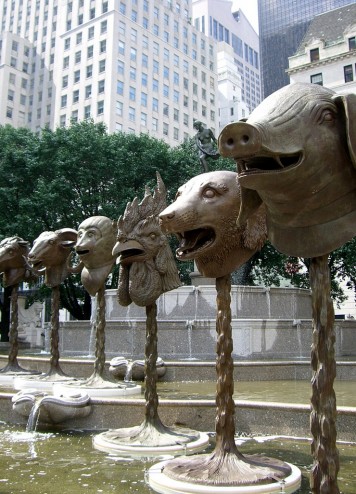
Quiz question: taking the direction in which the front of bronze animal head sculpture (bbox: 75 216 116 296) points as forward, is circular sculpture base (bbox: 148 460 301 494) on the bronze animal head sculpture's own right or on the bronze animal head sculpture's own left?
on the bronze animal head sculpture's own left

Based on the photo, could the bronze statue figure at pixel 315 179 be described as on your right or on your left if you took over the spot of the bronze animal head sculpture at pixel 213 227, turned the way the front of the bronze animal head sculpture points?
on your left

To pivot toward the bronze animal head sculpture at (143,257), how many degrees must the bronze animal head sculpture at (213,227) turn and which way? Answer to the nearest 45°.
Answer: approximately 90° to its right

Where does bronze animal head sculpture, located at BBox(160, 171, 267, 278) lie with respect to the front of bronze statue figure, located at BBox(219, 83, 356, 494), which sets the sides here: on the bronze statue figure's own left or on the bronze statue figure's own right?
on the bronze statue figure's own right

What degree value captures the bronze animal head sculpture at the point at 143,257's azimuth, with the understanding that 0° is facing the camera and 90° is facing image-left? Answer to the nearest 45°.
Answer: approximately 45°

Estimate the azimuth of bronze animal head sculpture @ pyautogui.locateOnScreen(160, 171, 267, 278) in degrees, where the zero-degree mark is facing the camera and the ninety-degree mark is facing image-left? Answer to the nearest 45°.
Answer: approximately 45°

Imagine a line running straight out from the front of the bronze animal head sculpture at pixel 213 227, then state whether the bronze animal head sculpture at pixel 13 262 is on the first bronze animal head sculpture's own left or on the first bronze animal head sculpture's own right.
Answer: on the first bronze animal head sculpture's own right
